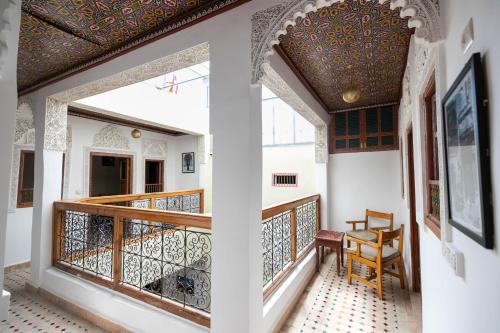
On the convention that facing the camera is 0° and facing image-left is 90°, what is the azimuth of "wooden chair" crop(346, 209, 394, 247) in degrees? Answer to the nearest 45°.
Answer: approximately 45°

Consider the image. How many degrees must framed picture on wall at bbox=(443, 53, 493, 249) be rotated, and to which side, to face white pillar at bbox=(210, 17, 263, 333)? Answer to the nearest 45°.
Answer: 0° — it already faces it

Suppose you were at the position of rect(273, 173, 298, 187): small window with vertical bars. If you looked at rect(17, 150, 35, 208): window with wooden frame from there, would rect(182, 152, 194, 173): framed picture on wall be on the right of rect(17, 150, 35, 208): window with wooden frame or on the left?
right

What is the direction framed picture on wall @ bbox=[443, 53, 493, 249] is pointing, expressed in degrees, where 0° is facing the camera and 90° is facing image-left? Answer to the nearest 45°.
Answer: approximately 90°

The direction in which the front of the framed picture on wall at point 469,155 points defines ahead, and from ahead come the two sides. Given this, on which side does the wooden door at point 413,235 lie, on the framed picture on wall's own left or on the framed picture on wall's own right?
on the framed picture on wall's own right

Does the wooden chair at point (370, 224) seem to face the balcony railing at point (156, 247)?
yes

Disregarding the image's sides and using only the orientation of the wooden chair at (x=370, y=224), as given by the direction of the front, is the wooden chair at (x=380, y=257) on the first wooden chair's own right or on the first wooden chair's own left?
on the first wooden chair's own left
